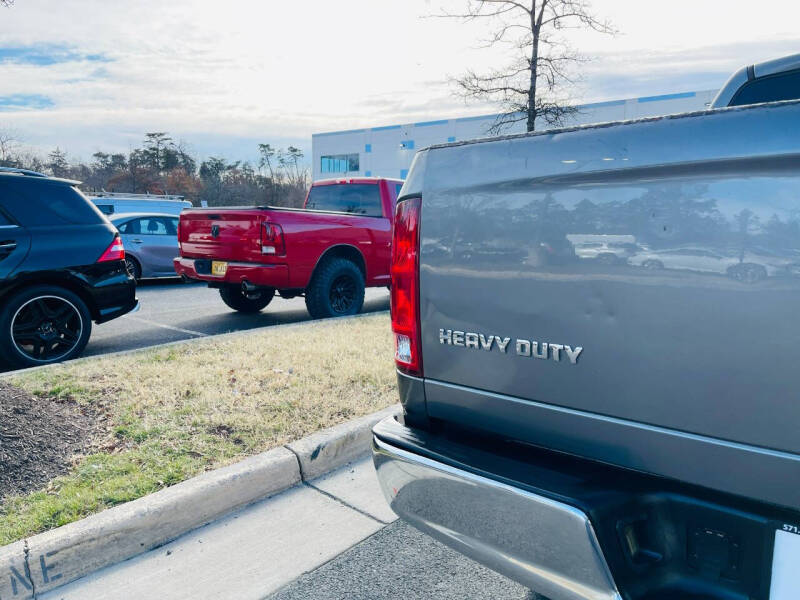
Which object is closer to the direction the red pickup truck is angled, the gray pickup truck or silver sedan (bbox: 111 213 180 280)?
the silver sedan

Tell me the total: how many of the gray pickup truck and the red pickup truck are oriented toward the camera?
0

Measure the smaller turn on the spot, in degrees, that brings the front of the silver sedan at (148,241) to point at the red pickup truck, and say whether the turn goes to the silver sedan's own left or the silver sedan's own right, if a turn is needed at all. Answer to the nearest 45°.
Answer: approximately 90° to the silver sedan's own right

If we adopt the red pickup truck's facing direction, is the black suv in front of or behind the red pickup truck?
behind

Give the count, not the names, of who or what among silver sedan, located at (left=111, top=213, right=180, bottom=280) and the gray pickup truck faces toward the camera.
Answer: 0

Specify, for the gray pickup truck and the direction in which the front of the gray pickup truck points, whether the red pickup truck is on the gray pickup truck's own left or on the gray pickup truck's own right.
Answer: on the gray pickup truck's own left

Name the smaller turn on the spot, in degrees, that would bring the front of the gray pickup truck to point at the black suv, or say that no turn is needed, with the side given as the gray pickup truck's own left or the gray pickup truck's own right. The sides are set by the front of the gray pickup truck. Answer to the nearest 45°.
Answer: approximately 90° to the gray pickup truck's own left

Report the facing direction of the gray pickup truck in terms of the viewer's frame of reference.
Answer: facing away from the viewer and to the right of the viewer
